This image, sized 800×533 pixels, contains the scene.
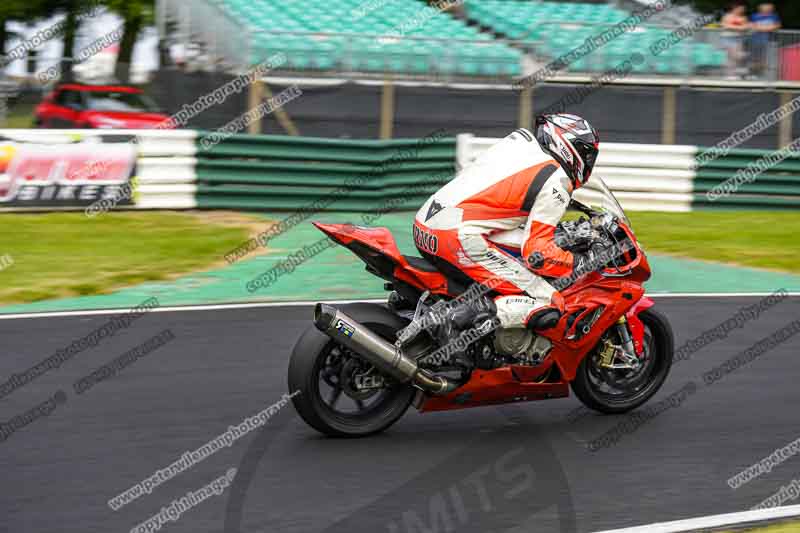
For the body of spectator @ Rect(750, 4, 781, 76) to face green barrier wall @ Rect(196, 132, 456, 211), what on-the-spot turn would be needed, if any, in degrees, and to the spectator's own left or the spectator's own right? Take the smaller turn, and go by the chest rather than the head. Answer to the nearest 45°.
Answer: approximately 45° to the spectator's own right

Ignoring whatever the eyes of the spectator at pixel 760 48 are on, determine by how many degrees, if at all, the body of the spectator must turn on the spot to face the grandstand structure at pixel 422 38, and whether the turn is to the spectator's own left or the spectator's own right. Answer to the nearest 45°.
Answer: approximately 90° to the spectator's own right

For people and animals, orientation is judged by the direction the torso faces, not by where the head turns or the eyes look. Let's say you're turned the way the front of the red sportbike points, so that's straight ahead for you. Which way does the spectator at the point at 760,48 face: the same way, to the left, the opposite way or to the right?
to the right

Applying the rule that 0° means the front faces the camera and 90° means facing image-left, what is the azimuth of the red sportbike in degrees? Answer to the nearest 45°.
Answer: approximately 270°

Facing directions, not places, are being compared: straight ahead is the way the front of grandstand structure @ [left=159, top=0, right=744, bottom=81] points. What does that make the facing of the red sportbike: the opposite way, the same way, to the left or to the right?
to the left

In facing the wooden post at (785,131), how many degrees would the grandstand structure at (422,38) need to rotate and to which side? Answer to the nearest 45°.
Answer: approximately 45° to its left

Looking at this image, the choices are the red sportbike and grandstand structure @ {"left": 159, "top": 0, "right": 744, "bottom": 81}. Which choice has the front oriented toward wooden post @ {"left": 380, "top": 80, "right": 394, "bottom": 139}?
the grandstand structure

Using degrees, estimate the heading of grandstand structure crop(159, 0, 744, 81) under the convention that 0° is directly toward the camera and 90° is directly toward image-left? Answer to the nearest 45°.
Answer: approximately 0°

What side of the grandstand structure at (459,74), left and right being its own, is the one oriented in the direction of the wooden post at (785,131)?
left

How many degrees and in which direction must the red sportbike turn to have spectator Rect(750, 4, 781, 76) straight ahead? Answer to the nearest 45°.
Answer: approximately 90° to its left
